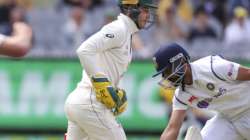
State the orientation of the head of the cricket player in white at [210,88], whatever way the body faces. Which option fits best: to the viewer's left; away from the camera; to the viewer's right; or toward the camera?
to the viewer's left

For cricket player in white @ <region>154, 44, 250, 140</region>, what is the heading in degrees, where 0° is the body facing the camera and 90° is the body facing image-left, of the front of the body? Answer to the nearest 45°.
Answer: approximately 45°
